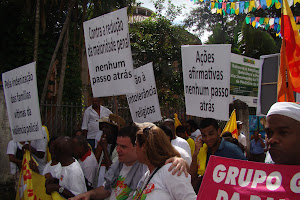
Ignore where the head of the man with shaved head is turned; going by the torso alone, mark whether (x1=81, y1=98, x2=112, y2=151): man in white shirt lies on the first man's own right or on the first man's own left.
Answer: on the first man's own right

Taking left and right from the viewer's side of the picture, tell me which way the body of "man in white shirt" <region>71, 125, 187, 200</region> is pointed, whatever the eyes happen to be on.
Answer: facing the viewer and to the left of the viewer

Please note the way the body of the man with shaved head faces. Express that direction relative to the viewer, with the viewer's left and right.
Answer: facing to the left of the viewer

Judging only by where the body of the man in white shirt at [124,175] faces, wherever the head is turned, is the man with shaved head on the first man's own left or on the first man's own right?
on the first man's own right

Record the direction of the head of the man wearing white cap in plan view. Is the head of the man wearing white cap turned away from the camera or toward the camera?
toward the camera
